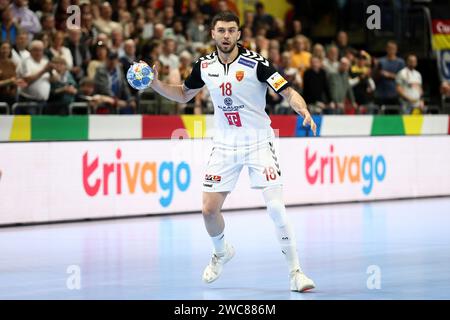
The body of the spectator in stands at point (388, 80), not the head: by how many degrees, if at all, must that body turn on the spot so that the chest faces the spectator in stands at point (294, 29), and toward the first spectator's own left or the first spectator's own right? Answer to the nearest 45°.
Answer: approximately 135° to the first spectator's own right

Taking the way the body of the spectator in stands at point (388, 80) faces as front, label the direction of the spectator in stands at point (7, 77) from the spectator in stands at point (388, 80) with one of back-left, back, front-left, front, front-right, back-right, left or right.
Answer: front-right

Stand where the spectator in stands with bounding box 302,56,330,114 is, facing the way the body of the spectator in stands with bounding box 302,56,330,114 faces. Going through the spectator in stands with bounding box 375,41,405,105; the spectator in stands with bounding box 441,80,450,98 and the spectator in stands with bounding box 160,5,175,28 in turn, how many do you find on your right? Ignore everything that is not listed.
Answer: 1

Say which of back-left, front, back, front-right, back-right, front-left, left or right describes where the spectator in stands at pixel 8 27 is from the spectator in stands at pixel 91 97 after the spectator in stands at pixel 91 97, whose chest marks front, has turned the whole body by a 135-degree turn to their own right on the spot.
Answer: front

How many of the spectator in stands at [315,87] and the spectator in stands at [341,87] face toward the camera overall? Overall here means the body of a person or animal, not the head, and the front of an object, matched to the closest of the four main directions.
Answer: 2

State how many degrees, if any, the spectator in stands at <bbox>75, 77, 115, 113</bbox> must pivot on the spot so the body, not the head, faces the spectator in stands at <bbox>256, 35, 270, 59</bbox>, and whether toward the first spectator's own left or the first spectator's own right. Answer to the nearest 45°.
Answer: approximately 90° to the first spectator's own left

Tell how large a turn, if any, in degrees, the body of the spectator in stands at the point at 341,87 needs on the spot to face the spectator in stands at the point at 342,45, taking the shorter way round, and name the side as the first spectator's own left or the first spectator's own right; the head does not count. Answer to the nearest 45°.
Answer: approximately 180°
